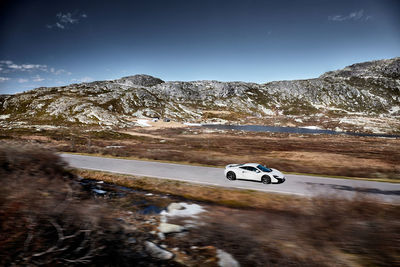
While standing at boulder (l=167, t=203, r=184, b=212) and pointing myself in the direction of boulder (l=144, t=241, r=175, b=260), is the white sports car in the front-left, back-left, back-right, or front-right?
back-left

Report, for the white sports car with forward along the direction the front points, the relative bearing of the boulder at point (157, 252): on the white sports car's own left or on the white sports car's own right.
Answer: on the white sports car's own right

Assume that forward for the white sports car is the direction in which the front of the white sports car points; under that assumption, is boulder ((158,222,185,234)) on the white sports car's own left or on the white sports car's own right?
on the white sports car's own right

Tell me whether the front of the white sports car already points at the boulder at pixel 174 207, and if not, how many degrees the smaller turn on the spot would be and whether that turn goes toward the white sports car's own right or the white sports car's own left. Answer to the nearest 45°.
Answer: approximately 90° to the white sports car's own right

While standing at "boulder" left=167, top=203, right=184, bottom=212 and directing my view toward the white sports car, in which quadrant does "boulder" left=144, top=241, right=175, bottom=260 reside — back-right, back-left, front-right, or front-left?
back-right

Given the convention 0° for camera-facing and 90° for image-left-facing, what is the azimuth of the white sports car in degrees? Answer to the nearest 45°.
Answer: approximately 315°
